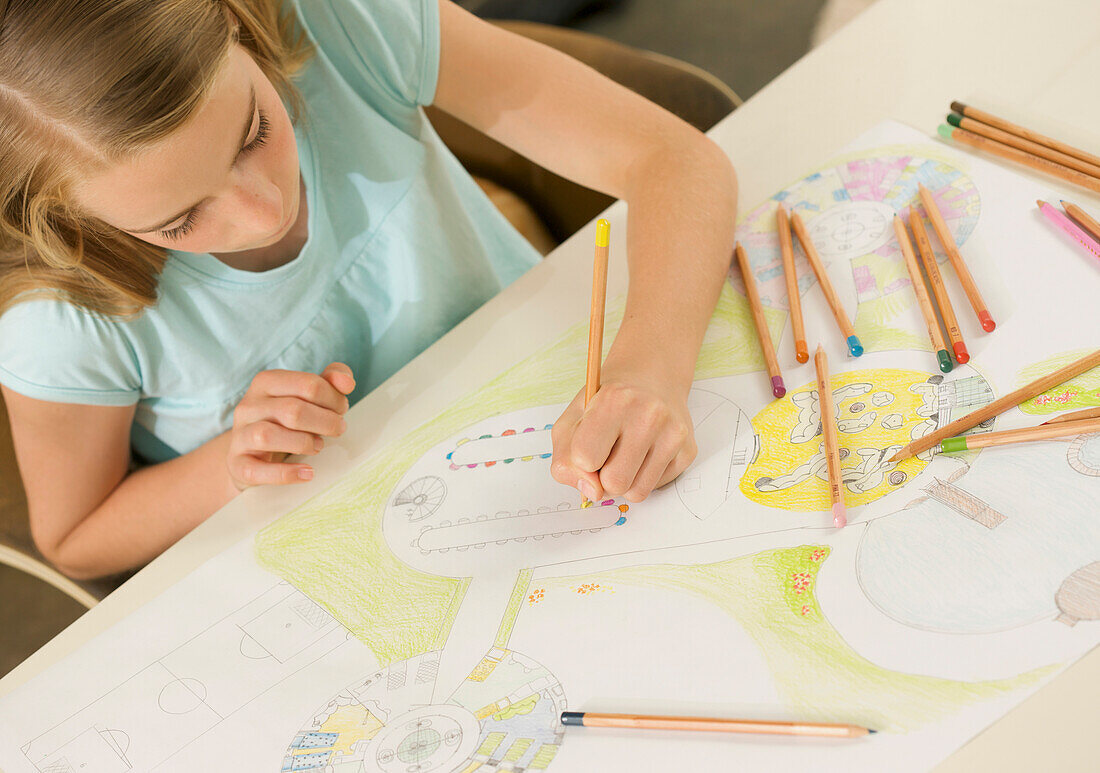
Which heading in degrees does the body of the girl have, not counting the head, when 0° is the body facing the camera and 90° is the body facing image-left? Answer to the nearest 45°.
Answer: approximately 315°

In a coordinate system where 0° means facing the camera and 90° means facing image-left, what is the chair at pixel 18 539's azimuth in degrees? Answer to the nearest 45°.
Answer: approximately 315°

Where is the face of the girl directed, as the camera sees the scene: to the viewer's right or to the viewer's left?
to the viewer's right
